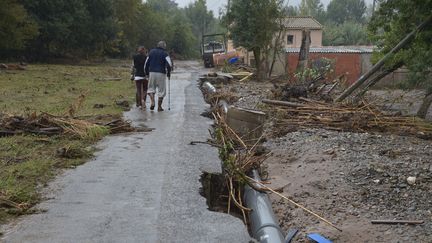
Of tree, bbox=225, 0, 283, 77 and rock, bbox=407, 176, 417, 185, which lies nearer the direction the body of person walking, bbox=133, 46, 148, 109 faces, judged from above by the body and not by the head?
the tree

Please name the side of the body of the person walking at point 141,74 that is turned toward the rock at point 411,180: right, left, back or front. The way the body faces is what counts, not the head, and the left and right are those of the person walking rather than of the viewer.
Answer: back

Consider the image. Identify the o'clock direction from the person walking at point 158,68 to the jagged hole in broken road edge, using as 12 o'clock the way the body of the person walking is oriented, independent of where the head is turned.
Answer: The jagged hole in broken road edge is roughly at 6 o'clock from the person walking.

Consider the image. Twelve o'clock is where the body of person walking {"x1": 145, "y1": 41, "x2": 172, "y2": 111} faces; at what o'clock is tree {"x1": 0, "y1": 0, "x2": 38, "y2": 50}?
The tree is roughly at 11 o'clock from the person walking.

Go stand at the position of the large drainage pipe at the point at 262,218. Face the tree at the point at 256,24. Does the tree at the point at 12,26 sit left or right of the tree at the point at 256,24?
left

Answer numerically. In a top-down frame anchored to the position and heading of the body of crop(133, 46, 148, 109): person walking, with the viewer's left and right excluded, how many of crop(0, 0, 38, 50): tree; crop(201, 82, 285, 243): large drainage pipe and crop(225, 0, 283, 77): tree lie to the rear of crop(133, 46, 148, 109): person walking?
1

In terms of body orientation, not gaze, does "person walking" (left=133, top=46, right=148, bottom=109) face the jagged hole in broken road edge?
no

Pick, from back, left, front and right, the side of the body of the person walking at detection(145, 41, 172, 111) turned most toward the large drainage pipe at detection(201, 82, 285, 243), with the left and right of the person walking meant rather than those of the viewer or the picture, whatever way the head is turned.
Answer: back

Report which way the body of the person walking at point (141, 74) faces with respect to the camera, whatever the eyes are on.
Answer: away from the camera

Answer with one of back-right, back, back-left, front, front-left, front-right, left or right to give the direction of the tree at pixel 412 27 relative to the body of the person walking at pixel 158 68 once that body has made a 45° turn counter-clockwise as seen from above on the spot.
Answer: back-right

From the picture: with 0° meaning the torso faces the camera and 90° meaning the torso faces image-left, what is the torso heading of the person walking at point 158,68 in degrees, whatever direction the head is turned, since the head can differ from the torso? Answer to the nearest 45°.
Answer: approximately 180°

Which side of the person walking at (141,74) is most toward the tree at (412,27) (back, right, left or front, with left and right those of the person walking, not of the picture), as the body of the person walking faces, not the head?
right
